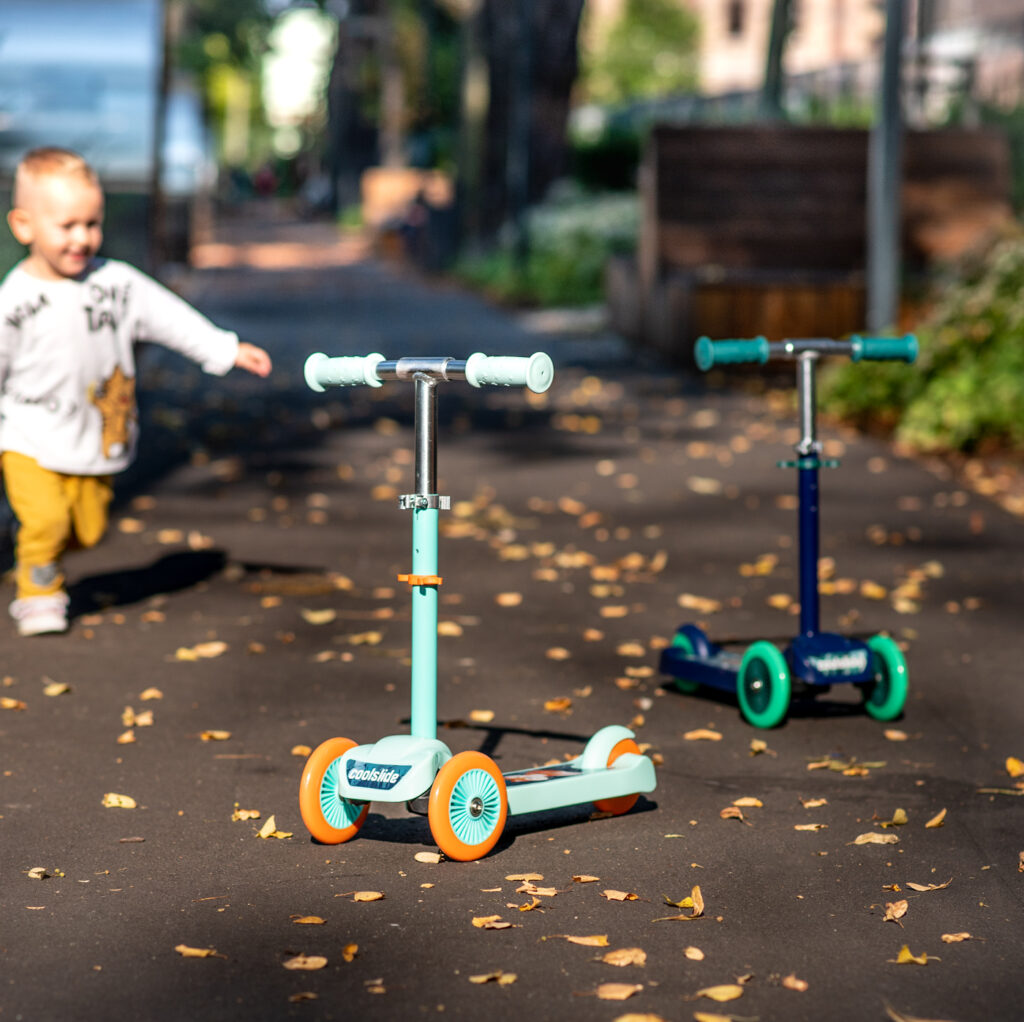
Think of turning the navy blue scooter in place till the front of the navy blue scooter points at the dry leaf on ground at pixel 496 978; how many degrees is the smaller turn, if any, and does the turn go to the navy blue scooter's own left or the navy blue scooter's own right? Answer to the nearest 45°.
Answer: approximately 45° to the navy blue scooter's own right

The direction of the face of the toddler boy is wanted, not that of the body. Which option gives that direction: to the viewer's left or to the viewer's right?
to the viewer's right

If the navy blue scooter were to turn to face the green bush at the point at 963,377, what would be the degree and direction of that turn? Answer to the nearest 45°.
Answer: approximately 135° to its left

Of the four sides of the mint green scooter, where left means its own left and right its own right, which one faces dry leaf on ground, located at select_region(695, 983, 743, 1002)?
left

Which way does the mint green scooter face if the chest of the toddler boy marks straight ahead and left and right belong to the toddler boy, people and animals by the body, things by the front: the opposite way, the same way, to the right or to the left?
to the right

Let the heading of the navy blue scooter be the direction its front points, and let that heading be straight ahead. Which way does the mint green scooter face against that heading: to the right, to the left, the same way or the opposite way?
to the right

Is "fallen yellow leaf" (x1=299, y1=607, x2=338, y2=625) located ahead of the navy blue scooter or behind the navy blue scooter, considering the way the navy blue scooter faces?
behind

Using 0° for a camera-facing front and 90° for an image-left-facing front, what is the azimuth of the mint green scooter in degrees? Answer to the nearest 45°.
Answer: approximately 45°

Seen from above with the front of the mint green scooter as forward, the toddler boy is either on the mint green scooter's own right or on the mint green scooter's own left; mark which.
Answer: on the mint green scooter's own right
